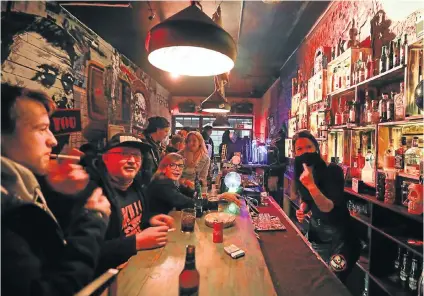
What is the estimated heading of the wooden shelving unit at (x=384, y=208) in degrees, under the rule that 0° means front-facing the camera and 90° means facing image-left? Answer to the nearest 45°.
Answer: approximately 45°

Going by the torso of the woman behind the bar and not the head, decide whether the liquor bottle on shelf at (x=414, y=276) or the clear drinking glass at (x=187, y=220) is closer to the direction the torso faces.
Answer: the clear drinking glass

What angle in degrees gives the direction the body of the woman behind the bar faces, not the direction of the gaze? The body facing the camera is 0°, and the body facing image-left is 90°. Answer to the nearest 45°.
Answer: approximately 45°
